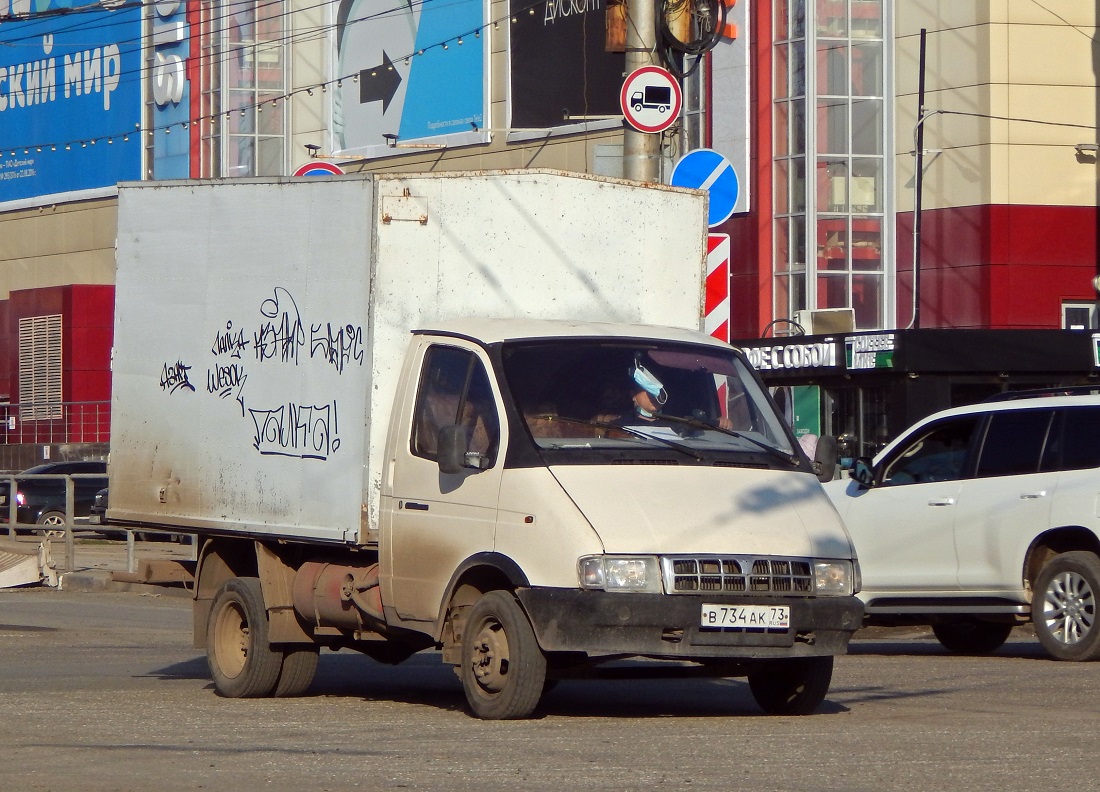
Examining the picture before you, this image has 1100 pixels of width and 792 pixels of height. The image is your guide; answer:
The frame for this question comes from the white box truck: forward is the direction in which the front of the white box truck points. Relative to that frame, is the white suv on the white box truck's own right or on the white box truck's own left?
on the white box truck's own left

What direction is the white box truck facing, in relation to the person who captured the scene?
facing the viewer and to the right of the viewer

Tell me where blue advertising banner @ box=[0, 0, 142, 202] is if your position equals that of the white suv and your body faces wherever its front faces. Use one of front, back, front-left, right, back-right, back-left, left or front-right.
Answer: right

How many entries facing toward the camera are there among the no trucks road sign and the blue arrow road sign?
2

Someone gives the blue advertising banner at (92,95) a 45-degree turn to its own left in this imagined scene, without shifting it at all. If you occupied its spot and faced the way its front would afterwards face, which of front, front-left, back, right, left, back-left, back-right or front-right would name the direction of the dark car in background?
front

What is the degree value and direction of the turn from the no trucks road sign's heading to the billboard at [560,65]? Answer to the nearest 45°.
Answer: approximately 180°

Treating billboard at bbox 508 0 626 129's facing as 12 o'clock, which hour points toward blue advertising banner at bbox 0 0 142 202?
The blue advertising banner is roughly at 3 o'clock from the billboard.

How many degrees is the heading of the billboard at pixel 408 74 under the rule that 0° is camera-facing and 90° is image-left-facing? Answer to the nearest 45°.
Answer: approximately 45°

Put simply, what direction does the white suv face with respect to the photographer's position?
facing the viewer and to the left of the viewer

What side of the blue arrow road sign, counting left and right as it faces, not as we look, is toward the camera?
front

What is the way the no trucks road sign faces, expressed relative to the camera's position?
facing the viewer
